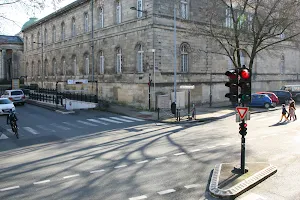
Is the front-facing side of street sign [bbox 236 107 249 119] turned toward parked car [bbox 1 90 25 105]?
no

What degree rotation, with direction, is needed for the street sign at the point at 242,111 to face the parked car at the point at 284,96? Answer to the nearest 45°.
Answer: approximately 180°

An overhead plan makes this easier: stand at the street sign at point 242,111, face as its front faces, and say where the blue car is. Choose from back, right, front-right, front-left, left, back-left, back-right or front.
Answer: back

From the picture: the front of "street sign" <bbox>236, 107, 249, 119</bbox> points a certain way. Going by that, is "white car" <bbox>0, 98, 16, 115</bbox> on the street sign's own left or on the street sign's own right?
on the street sign's own right

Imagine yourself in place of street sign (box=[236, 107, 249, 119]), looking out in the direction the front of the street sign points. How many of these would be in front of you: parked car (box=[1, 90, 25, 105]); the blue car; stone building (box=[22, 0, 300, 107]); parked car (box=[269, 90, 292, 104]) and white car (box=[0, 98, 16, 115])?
0

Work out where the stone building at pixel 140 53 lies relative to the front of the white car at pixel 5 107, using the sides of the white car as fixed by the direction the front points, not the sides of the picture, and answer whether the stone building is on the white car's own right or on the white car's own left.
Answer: on the white car's own left

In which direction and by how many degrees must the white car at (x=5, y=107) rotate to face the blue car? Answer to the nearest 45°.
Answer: approximately 45° to its left

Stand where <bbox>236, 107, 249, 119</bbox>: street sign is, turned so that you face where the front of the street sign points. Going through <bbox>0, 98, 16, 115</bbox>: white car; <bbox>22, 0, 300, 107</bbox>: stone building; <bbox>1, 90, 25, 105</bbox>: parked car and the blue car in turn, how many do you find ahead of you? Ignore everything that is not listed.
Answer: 0

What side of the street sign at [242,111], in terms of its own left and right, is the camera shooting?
front

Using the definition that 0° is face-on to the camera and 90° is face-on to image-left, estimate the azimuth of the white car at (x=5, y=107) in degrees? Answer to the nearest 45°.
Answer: approximately 315°
